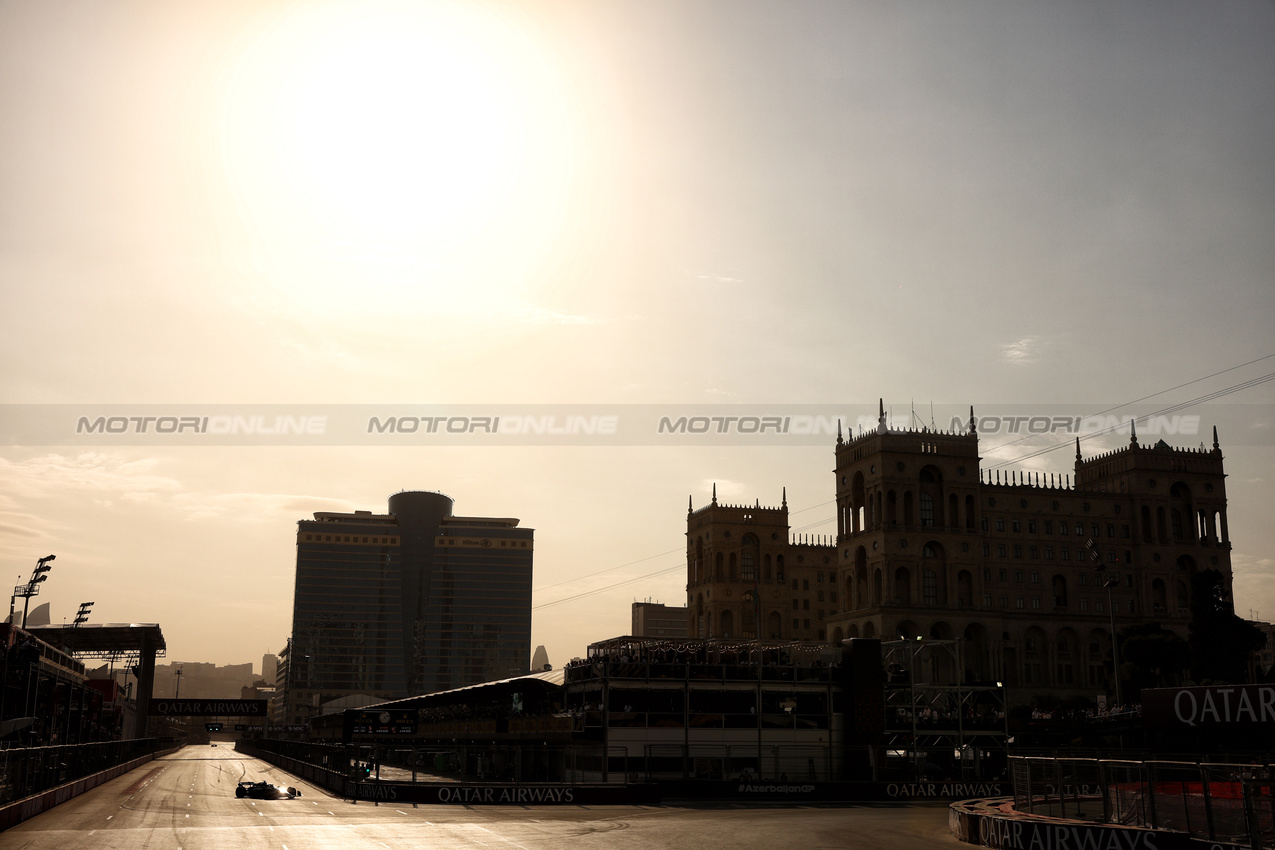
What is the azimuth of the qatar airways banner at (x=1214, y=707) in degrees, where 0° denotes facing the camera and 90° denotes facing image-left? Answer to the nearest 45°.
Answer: approximately 0°

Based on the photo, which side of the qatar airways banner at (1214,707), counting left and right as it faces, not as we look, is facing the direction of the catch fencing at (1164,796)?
front

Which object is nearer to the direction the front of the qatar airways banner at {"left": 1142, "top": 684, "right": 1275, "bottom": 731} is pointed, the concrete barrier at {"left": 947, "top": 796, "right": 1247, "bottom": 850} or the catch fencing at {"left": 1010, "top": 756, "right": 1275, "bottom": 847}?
the catch fencing

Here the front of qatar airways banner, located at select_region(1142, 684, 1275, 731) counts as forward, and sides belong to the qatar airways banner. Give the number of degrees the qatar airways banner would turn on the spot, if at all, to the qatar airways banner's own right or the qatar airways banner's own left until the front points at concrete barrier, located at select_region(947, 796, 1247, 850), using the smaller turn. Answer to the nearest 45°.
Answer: approximately 45° to the qatar airways banner's own right
